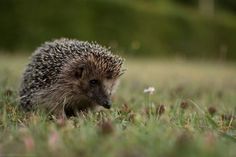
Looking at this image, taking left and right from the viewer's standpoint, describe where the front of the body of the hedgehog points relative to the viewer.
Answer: facing the viewer and to the right of the viewer
